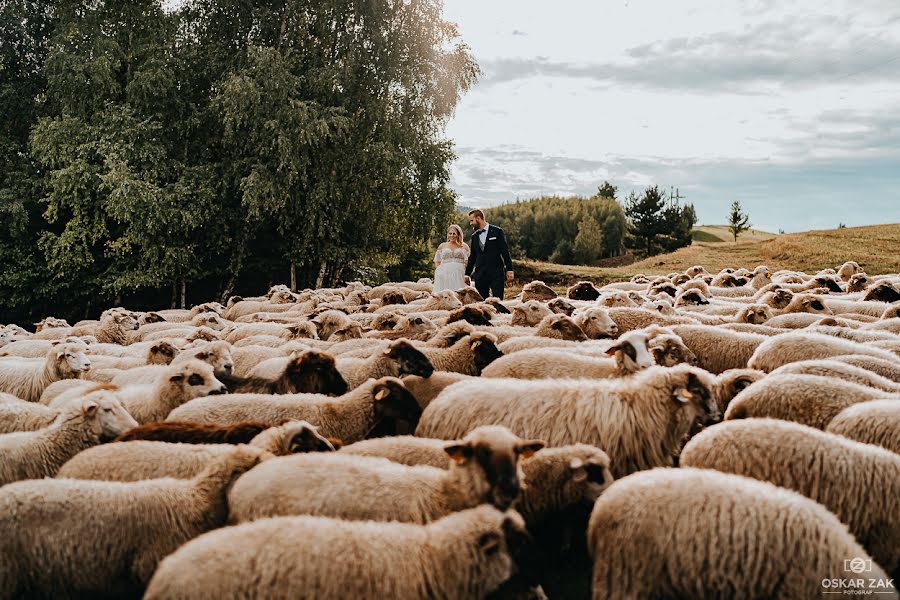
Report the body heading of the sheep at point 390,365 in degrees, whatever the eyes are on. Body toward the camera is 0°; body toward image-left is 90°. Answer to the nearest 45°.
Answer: approximately 270°

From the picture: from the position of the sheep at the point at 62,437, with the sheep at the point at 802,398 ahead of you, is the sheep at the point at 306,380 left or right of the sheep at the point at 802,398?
left

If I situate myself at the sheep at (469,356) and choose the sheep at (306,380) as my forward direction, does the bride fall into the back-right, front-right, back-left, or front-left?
back-right

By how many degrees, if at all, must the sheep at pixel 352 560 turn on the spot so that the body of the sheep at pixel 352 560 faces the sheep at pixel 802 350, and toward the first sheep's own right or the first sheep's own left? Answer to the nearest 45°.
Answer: approximately 45° to the first sheep's own left

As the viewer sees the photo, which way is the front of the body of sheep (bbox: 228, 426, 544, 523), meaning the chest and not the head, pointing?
to the viewer's right

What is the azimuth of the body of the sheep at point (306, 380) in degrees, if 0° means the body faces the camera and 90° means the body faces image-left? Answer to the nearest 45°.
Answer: approximately 270°

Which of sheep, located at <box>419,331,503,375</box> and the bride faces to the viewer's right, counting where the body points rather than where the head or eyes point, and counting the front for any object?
the sheep

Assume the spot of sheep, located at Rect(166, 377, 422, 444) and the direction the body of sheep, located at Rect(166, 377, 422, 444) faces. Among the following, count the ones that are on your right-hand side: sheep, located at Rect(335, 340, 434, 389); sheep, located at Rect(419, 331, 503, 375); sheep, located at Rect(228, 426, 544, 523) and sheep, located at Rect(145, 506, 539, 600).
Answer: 2

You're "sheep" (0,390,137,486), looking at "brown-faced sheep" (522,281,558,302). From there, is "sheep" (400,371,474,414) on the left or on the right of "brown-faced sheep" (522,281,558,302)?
right

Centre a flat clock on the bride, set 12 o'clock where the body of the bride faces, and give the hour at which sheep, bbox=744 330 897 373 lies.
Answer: The sheep is roughly at 11 o'clock from the bride.

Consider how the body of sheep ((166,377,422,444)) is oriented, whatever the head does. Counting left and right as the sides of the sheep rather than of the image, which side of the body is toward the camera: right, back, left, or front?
right

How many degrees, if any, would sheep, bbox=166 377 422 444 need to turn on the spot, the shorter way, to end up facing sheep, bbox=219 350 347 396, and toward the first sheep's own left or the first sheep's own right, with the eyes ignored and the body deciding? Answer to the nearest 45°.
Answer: approximately 90° to the first sheep's own left

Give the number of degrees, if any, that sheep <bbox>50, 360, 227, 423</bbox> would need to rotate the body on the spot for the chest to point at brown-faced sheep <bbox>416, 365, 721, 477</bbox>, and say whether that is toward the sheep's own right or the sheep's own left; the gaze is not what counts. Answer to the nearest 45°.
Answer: approximately 45° to the sheep's own right

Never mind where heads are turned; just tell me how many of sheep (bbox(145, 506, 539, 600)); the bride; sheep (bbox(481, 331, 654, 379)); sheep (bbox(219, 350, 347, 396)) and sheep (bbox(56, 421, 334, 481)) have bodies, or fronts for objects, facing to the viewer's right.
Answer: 4
